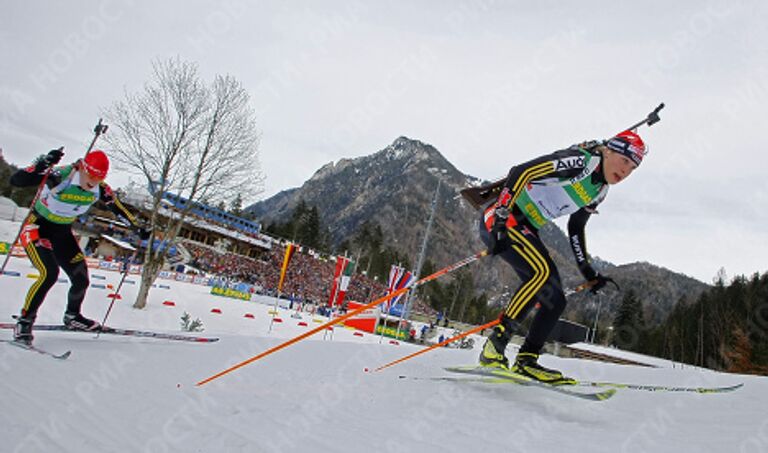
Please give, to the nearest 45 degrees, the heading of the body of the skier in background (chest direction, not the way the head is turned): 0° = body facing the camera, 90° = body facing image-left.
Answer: approximately 315°

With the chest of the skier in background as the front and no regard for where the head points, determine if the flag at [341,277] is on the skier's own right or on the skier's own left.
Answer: on the skier's own left

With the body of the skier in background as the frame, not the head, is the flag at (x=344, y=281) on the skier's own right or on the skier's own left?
on the skier's own left
